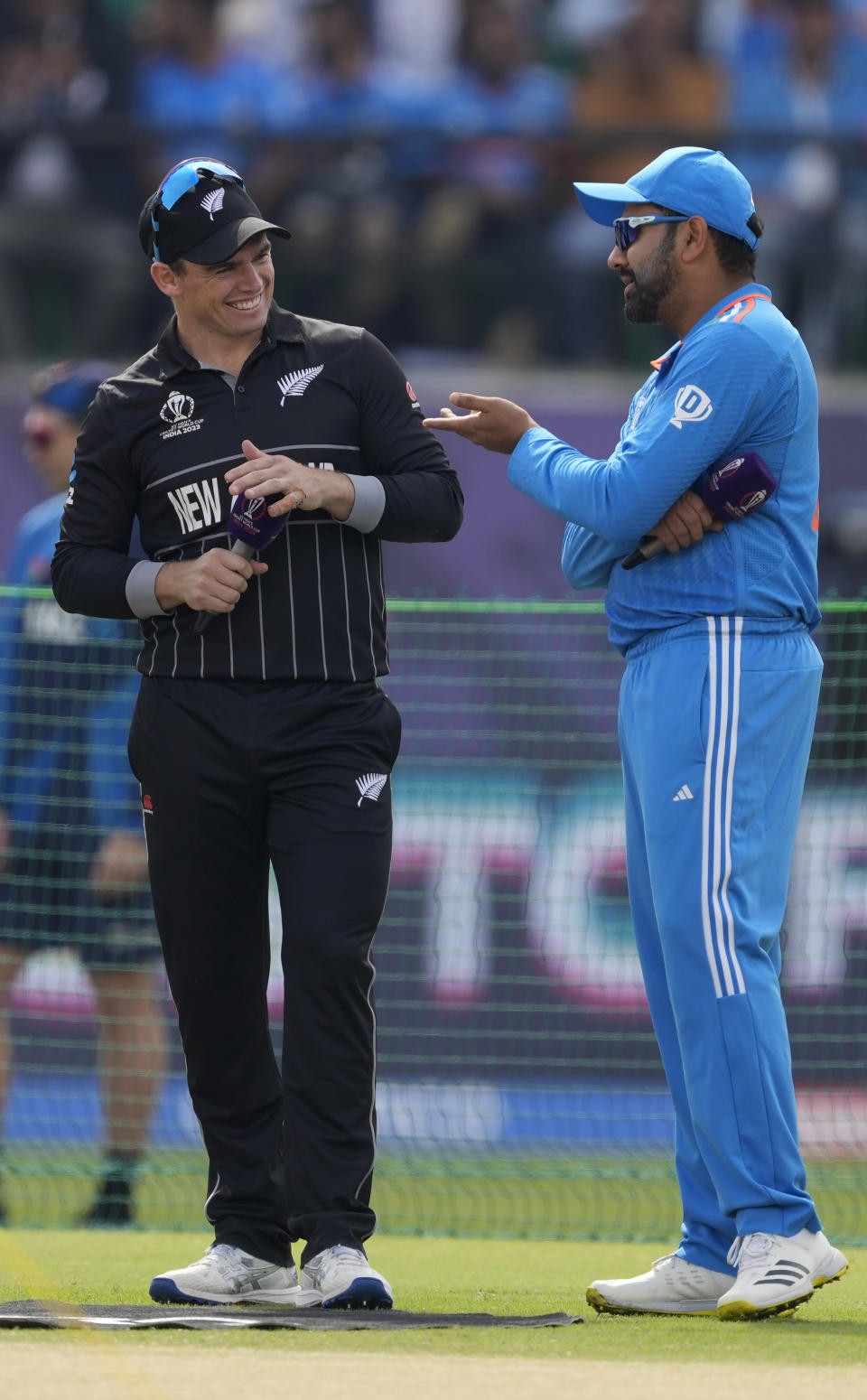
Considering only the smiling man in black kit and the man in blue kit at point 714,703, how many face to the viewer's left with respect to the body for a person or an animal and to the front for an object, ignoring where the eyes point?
1

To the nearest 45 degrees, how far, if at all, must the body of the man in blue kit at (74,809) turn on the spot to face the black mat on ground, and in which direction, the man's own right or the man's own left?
approximately 45° to the man's own left

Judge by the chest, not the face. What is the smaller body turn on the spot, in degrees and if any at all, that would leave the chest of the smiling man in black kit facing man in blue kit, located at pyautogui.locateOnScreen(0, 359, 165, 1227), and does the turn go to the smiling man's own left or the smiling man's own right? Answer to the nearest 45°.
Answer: approximately 180°

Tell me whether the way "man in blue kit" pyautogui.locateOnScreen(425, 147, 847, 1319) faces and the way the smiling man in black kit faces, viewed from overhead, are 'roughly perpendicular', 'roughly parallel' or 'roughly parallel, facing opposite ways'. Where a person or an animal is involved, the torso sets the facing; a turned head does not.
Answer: roughly perpendicular

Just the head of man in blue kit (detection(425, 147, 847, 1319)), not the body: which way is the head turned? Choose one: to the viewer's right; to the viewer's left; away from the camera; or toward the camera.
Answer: to the viewer's left

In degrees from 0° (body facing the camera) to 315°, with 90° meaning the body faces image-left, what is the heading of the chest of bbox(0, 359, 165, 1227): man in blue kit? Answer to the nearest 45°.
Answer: approximately 45°

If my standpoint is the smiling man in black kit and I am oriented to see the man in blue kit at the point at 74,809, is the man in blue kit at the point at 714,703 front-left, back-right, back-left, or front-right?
back-right

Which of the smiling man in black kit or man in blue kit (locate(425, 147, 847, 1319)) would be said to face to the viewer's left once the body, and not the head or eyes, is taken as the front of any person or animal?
the man in blue kit

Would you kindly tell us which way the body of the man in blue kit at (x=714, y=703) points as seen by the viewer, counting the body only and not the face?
to the viewer's left

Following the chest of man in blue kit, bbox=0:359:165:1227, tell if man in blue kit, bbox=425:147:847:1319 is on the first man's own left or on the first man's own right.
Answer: on the first man's own left

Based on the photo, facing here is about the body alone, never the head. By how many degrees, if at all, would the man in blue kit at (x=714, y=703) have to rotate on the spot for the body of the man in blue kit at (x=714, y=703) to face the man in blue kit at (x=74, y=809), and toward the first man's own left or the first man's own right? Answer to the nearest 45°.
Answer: approximately 45° to the first man's own right
